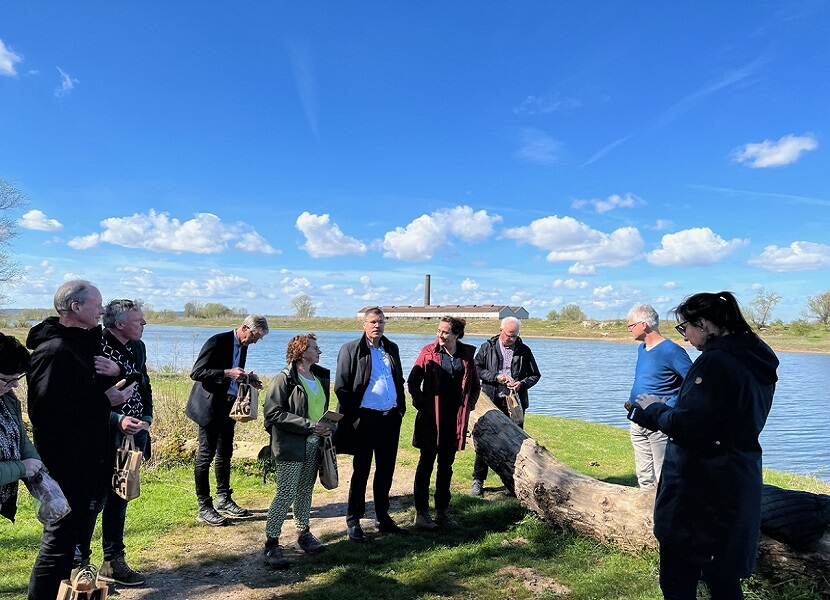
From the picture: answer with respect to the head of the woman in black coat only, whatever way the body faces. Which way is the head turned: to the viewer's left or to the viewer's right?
to the viewer's left

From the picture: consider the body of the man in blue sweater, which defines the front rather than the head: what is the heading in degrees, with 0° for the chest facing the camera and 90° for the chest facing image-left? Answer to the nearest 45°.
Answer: approximately 45°

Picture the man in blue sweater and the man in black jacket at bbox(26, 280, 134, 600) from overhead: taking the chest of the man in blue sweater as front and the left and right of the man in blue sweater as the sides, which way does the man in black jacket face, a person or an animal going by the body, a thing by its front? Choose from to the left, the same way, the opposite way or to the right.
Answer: the opposite way

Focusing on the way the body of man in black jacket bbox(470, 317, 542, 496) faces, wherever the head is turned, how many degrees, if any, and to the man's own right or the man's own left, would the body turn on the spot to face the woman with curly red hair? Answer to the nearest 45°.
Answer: approximately 45° to the man's own right

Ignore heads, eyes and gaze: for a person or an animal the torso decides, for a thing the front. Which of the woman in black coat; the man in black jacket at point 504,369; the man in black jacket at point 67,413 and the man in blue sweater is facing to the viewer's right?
the man in black jacket at point 67,413

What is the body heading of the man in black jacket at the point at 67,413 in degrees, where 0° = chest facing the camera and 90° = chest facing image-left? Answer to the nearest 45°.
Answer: approximately 270°
